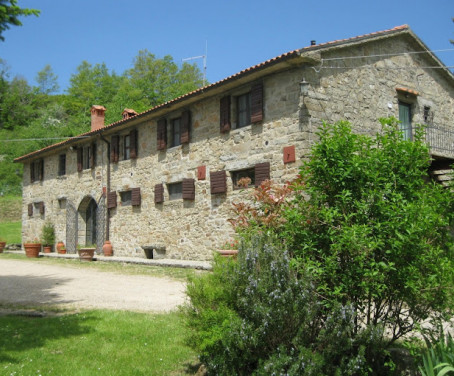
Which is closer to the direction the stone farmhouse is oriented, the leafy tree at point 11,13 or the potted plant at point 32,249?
the leafy tree

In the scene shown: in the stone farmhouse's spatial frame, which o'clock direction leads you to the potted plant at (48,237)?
The potted plant is roughly at 3 o'clock from the stone farmhouse.

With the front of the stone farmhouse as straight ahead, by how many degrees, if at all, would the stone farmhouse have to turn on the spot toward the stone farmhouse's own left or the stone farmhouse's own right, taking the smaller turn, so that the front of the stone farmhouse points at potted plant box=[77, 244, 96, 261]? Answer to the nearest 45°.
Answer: approximately 90° to the stone farmhouse's own right

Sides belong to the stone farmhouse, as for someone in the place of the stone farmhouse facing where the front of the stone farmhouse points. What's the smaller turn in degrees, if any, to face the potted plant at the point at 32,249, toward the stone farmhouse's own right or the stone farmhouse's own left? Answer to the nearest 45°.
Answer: approximately 90° to the stone farmhouse's own right

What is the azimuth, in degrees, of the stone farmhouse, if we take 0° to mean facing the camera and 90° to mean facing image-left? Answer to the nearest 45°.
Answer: approximately 45°

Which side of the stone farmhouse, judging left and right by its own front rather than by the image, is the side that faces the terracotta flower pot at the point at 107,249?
front

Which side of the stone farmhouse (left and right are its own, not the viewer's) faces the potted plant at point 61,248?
right
